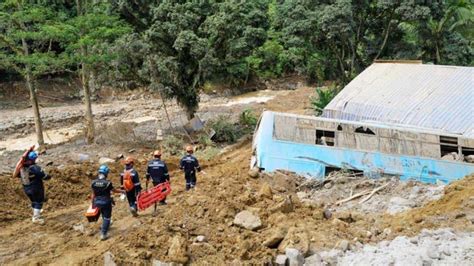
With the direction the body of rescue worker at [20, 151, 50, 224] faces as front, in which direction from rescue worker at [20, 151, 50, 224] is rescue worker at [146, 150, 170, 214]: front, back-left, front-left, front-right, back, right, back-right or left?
front-right

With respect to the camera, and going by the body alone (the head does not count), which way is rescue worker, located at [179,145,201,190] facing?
away from the camera

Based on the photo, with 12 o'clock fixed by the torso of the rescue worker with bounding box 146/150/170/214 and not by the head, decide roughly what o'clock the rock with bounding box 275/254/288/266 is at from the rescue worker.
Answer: The rock is roughly at 5 o'clock from the rescue worker.

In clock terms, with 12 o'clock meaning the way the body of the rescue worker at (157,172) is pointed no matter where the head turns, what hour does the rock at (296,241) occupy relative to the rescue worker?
The rock is roughly at 5 o'clock from the rescue worker.

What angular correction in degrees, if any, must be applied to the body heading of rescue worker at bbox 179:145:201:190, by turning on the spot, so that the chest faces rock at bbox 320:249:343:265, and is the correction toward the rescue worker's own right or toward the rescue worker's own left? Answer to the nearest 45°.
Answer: approximately 135° to the rescue worker's own right

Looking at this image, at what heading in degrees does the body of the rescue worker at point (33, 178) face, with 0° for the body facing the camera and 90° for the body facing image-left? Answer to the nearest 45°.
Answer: approximately 225°

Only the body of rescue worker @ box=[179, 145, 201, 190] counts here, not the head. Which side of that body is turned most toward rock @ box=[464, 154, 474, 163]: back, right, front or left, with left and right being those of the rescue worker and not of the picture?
right

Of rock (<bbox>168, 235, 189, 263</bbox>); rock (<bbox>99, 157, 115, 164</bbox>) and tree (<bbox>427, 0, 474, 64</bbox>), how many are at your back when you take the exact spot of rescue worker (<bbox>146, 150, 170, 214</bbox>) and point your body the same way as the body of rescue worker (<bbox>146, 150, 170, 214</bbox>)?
1

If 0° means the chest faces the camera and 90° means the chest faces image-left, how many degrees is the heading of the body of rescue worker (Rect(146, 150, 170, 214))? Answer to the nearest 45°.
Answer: approximately 180°

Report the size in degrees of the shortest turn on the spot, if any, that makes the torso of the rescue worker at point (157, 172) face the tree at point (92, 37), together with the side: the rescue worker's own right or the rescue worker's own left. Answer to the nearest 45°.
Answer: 0° — they already face it

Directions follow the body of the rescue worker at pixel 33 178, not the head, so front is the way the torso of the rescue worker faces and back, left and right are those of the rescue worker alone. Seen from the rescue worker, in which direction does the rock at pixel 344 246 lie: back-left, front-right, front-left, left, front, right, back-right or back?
right

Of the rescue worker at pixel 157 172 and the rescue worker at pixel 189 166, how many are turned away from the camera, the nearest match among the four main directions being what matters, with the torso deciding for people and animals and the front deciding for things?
2

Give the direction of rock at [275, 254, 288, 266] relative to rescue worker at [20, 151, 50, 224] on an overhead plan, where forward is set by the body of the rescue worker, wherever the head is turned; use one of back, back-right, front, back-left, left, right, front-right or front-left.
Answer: right

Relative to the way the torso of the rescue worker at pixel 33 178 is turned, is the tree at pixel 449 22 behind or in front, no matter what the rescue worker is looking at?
in front

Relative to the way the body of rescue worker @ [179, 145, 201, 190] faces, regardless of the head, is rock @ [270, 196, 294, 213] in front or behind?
behind

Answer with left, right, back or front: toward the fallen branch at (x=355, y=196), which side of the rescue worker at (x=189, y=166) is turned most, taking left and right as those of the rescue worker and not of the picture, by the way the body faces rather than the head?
right
